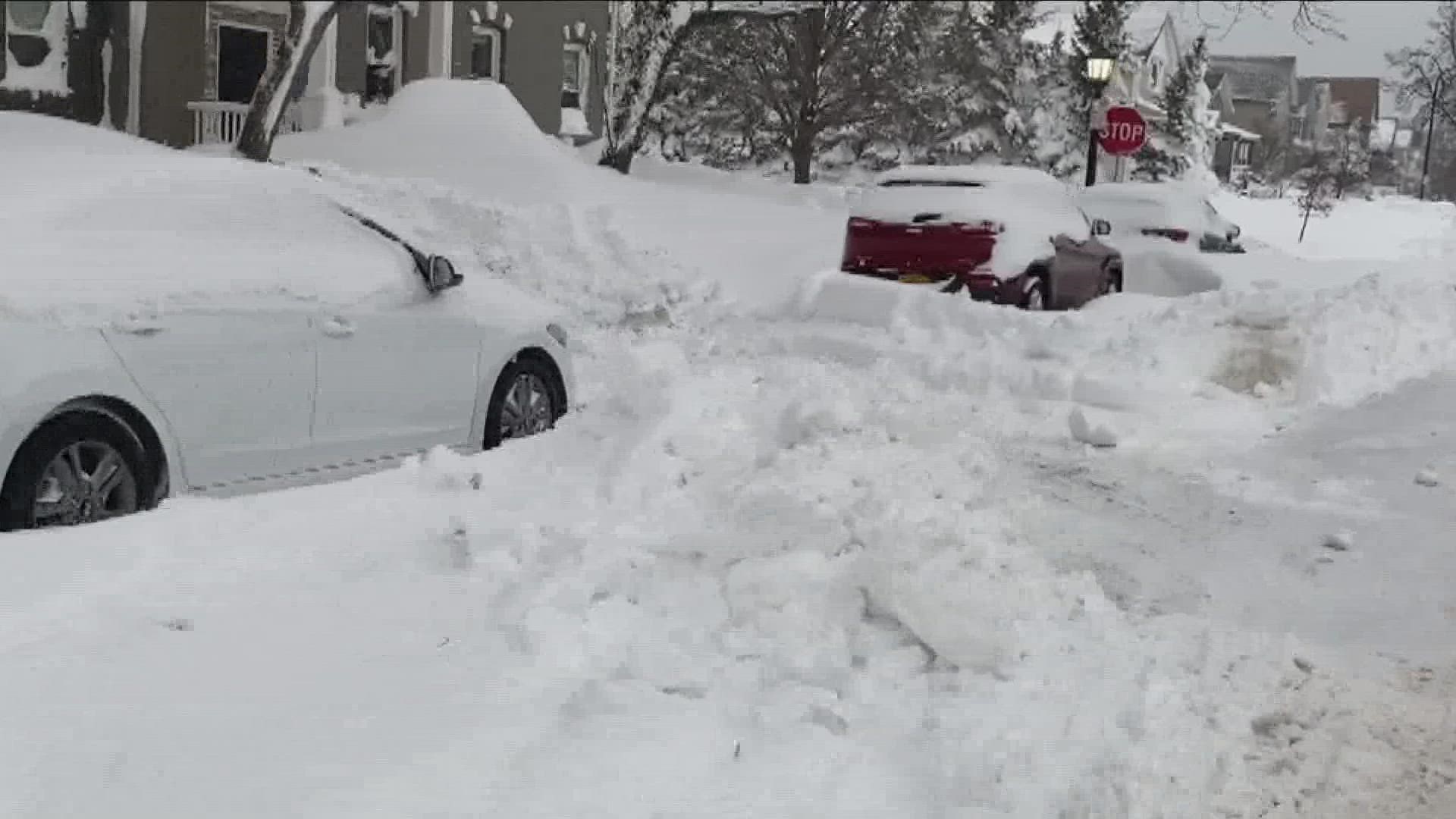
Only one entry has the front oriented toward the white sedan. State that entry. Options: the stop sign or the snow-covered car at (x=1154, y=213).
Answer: the stop sign

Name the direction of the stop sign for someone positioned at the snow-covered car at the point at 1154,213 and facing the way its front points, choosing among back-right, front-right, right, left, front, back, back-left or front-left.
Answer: front-left

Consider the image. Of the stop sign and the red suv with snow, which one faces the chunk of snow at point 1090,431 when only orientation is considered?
the stop sign

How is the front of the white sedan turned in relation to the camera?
facing away from the viewer and to the right of the viewer

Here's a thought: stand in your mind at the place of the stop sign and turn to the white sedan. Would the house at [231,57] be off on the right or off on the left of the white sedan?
right

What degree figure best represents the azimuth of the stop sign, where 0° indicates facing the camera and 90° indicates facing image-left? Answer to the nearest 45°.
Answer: approximately 0°

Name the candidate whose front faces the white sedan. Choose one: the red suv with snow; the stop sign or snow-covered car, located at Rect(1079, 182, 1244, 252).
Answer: the stop sign

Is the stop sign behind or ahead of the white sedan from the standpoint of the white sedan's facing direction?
ahead

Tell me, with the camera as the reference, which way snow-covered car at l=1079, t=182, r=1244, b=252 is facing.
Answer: facing away from the viewer and to the right of the viewer

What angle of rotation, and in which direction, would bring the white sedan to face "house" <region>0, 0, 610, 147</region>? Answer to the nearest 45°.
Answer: approximately 45° to its left

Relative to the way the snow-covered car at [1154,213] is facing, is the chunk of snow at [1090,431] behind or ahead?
behind

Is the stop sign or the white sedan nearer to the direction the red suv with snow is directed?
the stop sign

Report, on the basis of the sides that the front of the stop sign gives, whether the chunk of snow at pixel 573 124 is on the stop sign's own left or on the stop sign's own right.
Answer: on the stop sign's own right
